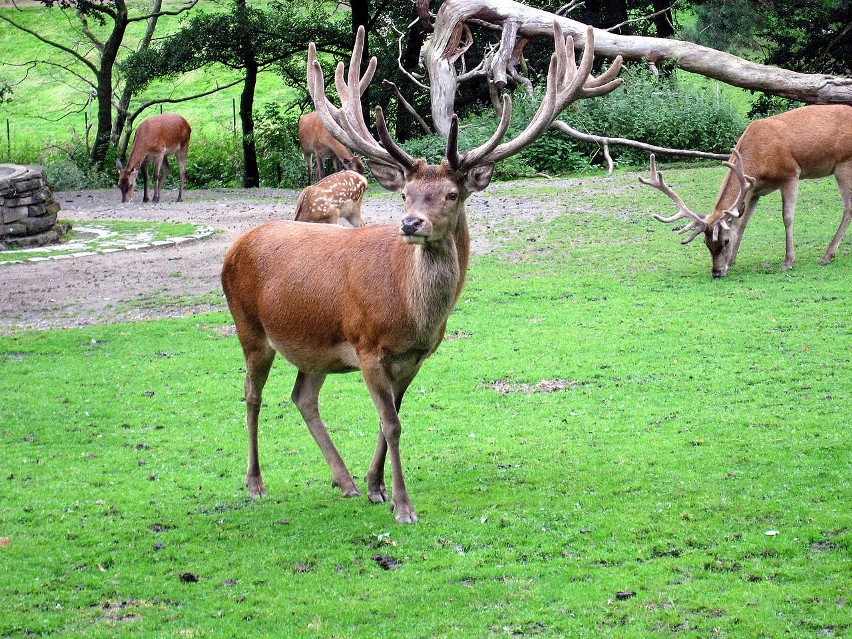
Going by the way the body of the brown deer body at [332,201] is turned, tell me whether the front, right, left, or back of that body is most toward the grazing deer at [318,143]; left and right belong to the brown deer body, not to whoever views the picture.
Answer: left

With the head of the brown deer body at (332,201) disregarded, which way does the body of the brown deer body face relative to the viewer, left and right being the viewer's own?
facing to the right of the viewer

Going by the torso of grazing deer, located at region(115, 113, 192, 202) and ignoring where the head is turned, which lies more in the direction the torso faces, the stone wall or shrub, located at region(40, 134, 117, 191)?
the stone wall

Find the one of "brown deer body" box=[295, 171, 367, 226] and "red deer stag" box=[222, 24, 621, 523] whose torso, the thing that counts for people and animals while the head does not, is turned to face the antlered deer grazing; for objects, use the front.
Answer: the brown deer body

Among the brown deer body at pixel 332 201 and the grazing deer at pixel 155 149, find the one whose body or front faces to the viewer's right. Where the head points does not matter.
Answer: the brown deer body

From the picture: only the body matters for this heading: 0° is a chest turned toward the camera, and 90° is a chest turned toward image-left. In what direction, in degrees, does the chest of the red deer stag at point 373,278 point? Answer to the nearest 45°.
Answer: approximately 315°

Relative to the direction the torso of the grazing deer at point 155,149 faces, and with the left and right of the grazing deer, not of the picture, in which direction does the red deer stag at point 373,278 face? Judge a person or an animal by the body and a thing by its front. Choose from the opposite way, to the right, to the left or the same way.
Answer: to the left

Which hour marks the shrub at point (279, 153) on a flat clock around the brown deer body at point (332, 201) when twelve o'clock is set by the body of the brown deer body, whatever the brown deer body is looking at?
The shrub is roughly at 9 o'clock from the brown deer body.

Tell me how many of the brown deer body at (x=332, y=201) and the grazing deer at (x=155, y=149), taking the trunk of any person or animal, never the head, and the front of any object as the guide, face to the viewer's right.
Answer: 1

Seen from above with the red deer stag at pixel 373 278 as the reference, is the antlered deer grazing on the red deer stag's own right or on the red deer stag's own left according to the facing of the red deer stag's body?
on the red deer stag's own left
